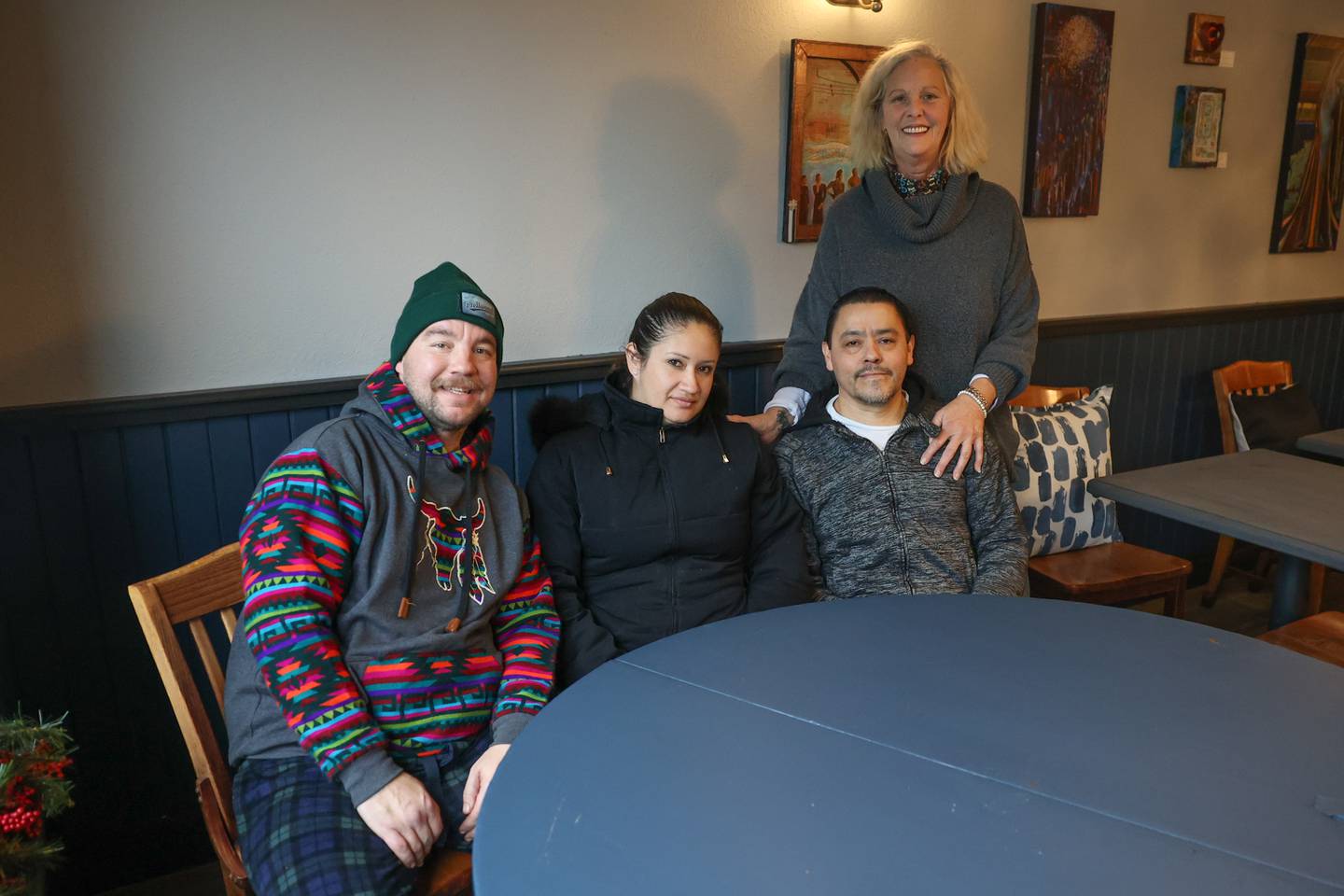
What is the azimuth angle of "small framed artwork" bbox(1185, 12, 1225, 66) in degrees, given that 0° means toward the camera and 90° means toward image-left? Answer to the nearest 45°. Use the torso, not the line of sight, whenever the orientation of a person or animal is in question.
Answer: approximately 315°

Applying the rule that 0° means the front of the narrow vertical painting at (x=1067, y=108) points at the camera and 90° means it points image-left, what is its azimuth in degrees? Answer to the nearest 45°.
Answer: approximately 315°

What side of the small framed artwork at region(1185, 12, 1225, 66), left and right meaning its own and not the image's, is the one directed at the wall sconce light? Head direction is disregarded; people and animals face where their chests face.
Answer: right

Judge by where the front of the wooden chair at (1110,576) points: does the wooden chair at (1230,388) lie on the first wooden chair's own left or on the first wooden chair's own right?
on the first wooden chair's own left

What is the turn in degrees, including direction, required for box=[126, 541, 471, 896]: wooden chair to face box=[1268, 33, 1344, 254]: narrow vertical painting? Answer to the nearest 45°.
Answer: approximately 45° to its left

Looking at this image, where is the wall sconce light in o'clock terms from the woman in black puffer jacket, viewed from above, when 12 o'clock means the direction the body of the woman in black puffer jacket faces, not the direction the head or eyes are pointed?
The wall sconce light is roughly at 7 o'clock from the woman in black puffer jacket.

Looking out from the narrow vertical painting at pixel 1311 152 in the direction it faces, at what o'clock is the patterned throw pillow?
The patterned throw pillow is roughly at 2 o'clock from the narrow vertical painting.
